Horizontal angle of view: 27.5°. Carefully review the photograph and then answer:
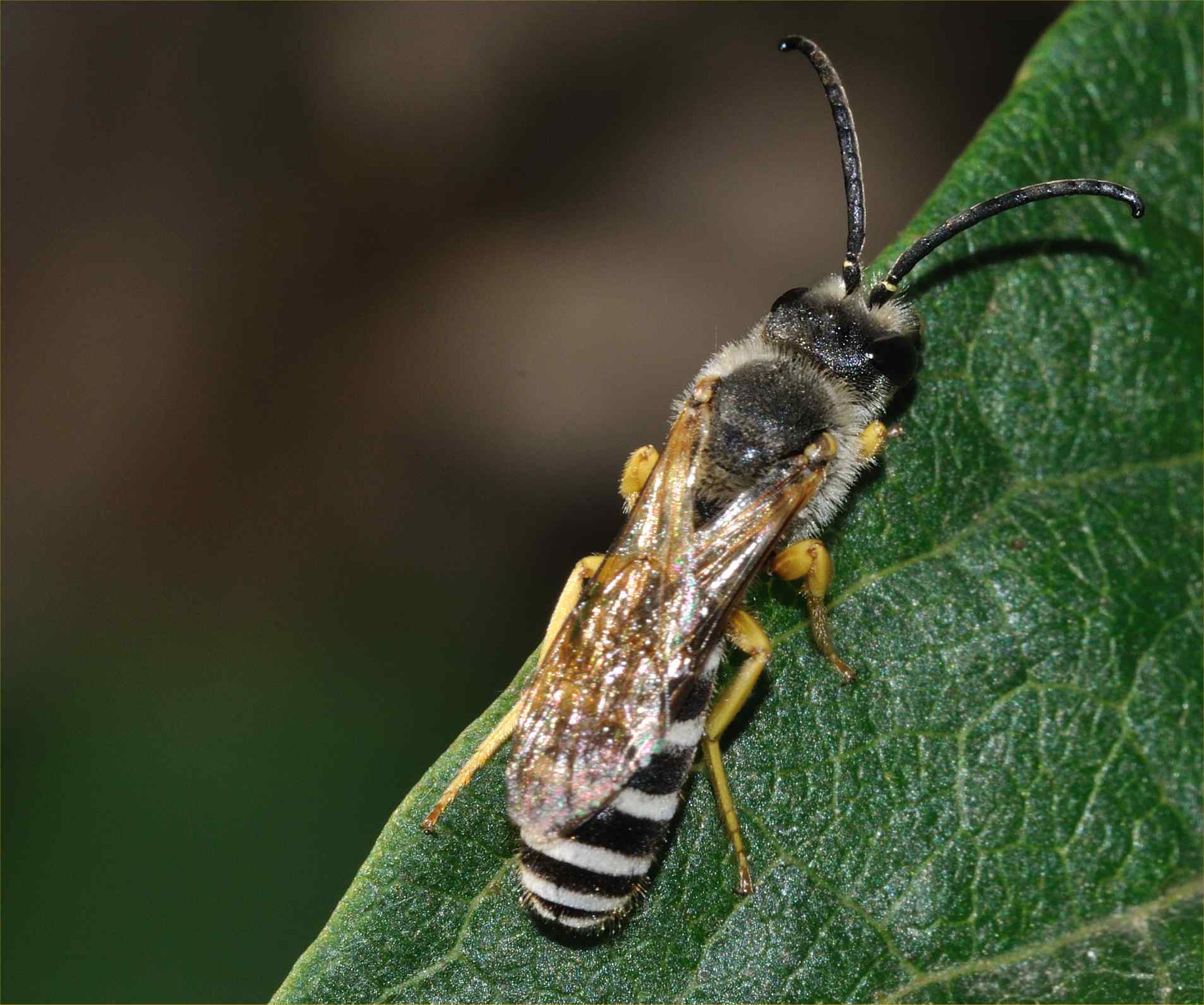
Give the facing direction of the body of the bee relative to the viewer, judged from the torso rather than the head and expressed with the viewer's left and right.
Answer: facing away from the viewer and to the right of the viewer
